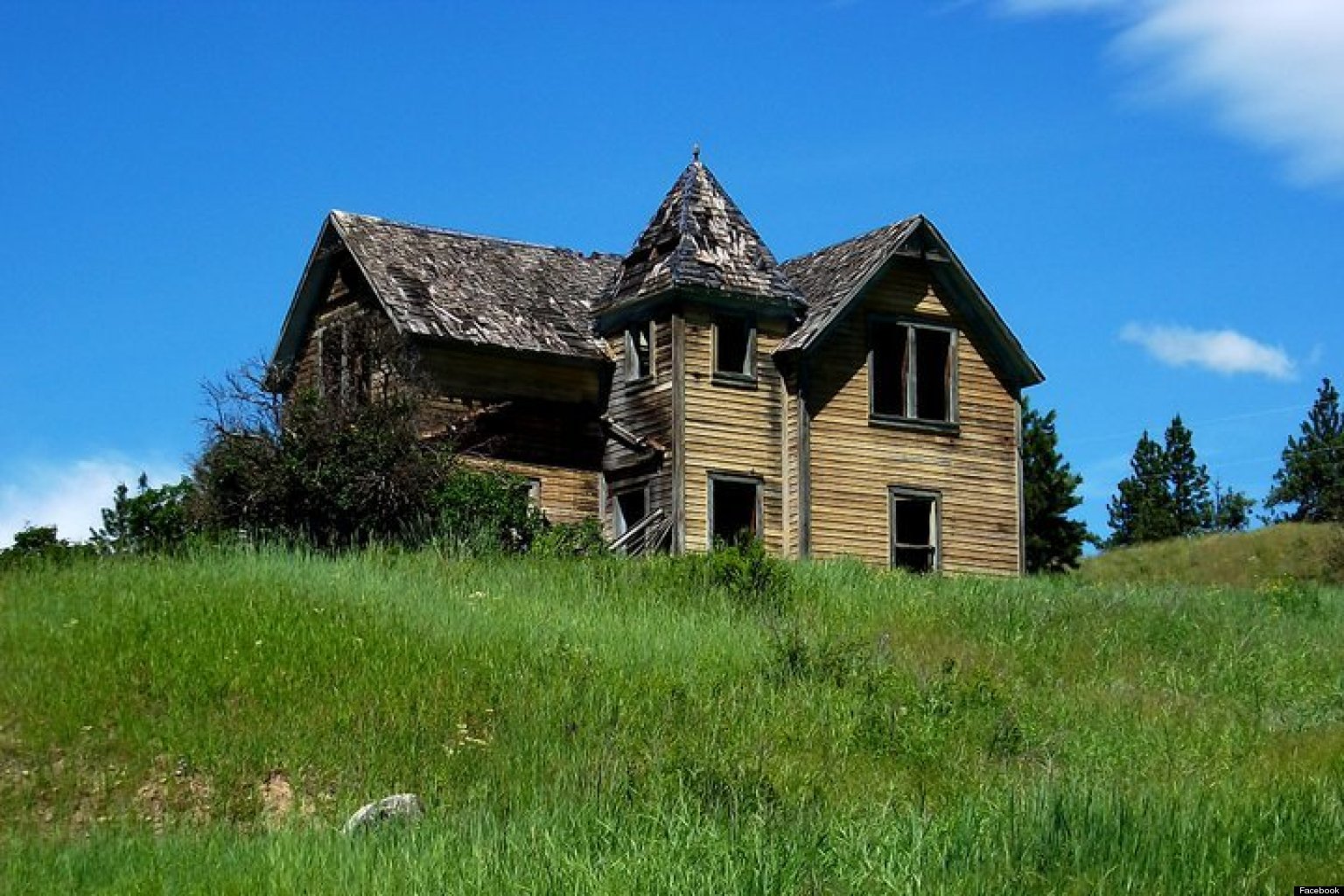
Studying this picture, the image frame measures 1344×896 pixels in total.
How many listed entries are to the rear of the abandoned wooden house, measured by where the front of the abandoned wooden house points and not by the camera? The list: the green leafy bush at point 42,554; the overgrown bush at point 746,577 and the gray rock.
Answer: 0

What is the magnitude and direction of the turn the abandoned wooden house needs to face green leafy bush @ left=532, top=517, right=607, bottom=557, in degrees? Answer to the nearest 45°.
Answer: approximately 45° to its right

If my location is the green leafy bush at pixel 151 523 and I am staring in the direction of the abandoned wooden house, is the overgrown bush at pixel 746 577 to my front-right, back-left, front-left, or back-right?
front-right

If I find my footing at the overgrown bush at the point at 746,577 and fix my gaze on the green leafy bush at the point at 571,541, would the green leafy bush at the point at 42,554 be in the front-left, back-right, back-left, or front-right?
front-left

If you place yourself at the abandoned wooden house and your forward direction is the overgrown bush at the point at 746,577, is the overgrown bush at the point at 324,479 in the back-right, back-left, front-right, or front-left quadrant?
front-right

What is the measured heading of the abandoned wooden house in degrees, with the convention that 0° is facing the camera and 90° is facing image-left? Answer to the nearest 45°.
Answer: approximately 0°

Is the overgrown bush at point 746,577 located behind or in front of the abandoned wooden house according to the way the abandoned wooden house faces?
in front

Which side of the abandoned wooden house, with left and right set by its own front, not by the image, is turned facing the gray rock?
front

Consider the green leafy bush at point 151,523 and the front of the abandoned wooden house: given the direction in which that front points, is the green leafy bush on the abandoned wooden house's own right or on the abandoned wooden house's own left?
on the abandoned wooden house's own right
